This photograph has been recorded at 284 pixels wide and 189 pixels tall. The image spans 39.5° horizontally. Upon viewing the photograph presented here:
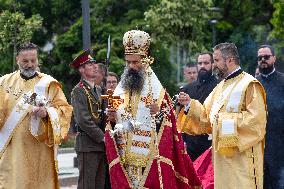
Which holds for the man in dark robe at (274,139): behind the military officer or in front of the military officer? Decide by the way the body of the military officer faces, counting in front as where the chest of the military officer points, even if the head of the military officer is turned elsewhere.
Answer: in front

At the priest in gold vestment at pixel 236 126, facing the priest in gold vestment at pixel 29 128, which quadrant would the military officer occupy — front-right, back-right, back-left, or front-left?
front-right

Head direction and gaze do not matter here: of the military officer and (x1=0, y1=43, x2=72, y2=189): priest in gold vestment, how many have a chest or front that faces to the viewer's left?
0

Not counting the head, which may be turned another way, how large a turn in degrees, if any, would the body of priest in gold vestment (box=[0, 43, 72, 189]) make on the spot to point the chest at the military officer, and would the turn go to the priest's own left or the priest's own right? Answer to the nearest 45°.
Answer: approximately 135° to the priest's own left

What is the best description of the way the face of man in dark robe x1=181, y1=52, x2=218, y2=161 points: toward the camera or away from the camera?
toward the camera

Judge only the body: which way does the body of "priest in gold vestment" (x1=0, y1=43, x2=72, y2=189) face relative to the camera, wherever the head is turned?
toward the camera

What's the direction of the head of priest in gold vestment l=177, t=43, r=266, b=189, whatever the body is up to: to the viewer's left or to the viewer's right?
to the viewer's left

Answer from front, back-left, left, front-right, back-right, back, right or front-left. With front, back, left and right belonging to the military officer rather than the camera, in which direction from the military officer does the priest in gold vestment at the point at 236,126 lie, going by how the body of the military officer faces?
front

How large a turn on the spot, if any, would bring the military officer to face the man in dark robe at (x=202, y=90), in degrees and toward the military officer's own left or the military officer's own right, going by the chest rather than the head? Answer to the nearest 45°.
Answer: approximately 45° to the military officer's own left

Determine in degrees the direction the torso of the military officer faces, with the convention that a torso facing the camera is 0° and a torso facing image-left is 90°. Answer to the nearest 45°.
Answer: approximately 315°

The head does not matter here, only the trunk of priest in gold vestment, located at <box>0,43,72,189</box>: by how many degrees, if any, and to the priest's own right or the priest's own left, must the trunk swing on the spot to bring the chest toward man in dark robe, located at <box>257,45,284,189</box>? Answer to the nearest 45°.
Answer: approximately 90° to the priest's own left
